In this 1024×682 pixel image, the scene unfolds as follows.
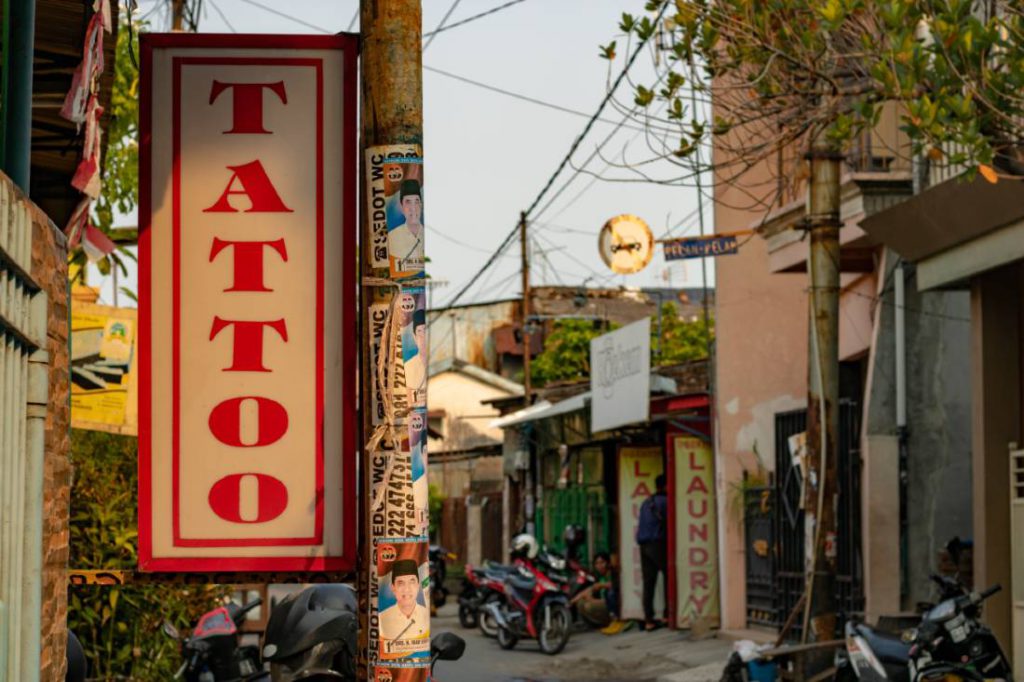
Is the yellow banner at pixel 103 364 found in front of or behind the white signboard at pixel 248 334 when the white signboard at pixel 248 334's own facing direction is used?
behind

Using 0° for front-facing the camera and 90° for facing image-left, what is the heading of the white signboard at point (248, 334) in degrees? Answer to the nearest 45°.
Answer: approximately 0°

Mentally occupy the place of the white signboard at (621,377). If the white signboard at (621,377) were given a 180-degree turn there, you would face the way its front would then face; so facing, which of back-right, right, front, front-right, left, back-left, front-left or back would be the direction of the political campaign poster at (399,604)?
back-right

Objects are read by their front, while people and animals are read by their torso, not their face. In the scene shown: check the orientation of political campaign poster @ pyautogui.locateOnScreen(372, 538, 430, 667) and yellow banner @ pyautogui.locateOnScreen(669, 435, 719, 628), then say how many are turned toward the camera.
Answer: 2

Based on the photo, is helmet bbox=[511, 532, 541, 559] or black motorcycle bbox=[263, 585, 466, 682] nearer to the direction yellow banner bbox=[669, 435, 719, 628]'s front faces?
the black motorcycle

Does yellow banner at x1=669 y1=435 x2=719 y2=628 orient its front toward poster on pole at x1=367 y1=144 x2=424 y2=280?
yes

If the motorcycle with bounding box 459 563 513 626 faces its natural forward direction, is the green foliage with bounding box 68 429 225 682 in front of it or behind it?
in front
